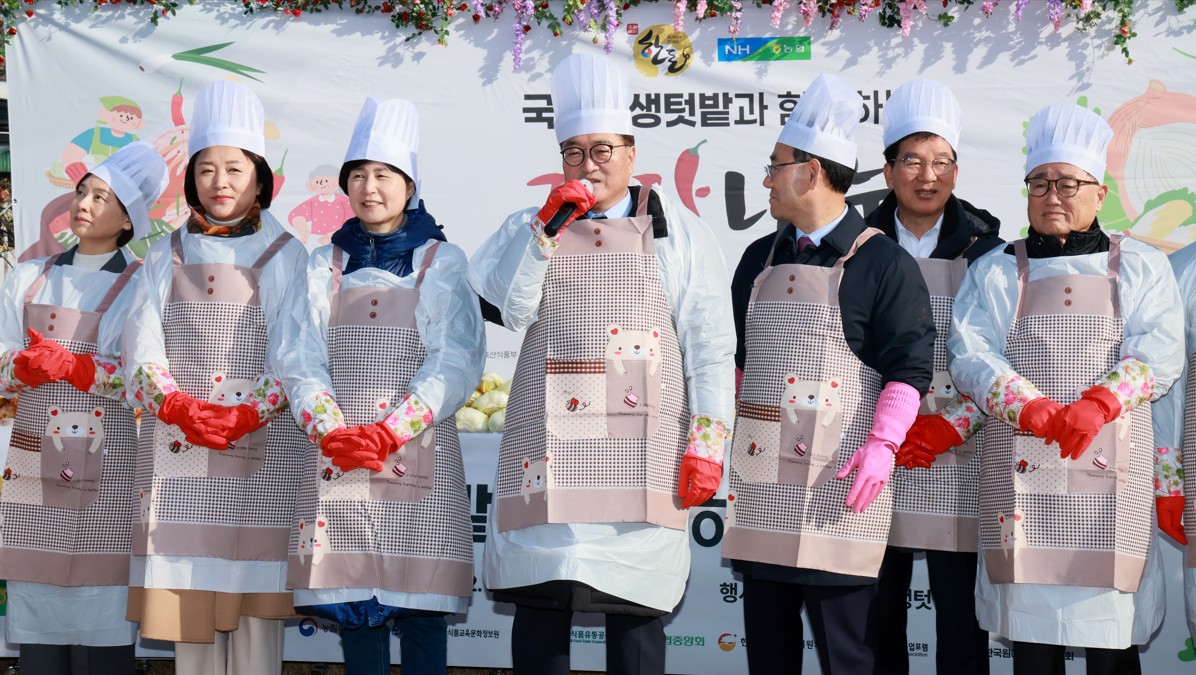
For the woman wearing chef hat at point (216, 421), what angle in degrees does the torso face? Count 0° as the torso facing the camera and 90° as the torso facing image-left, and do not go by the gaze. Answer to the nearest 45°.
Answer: approximately 0°

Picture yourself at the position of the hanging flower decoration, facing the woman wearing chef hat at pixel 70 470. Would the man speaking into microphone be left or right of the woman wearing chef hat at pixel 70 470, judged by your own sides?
left

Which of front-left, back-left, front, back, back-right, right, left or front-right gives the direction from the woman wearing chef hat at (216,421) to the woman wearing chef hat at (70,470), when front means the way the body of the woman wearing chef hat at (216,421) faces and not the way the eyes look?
back-right

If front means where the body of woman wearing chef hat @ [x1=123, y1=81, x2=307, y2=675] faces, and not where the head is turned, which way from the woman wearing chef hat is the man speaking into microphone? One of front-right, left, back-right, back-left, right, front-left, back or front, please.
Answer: front-left
